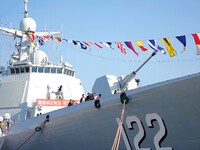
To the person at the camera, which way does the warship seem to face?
facing the viewer and to the right of the viewer
